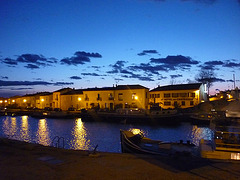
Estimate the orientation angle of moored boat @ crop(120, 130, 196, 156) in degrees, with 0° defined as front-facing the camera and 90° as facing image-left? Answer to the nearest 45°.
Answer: approximately 90°
